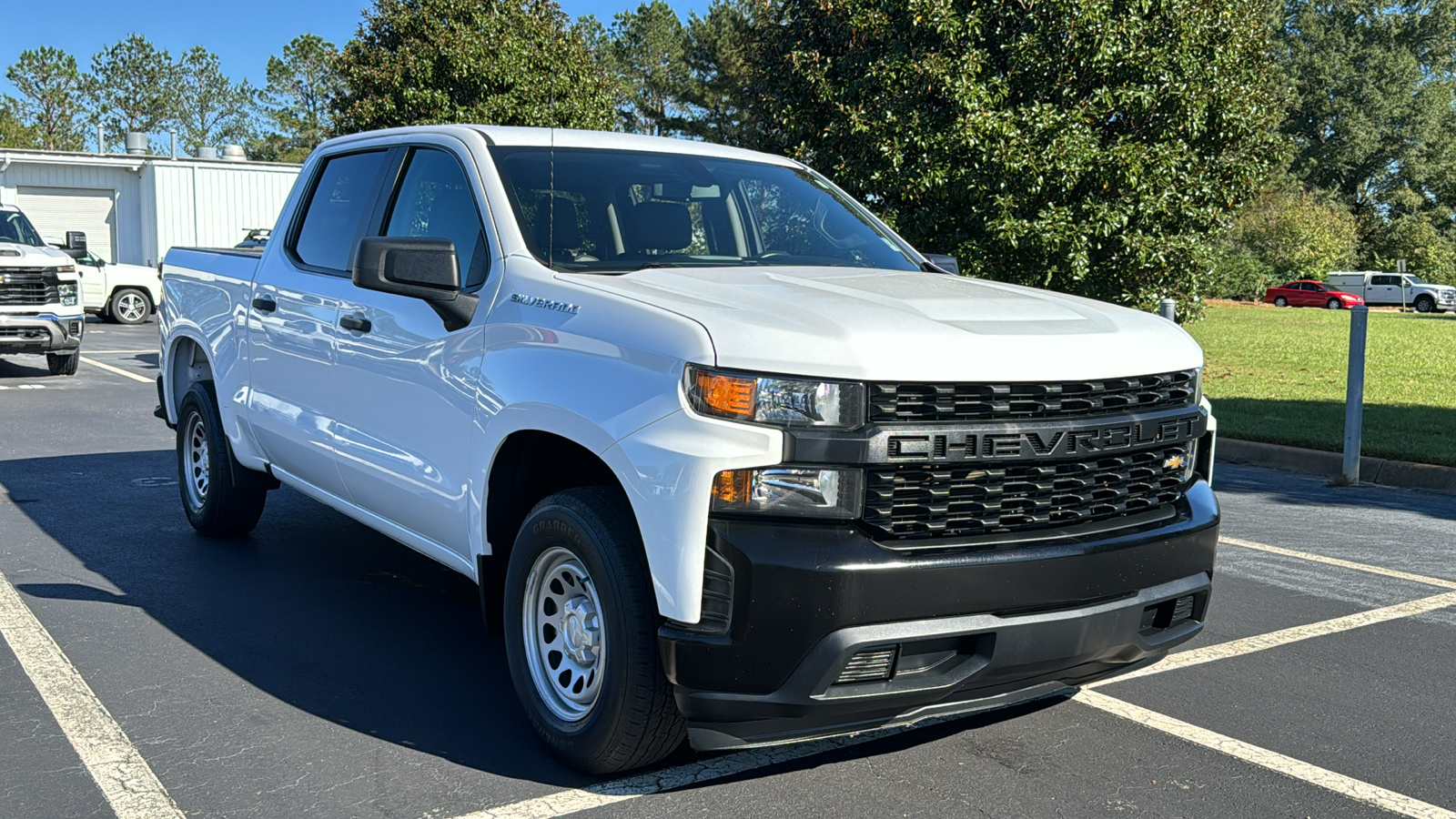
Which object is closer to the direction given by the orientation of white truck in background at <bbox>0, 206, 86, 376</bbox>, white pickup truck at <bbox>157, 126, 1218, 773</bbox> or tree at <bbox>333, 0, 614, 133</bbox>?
the white pickup truck

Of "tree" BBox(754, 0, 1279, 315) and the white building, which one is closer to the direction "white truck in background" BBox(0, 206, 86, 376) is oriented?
the tree

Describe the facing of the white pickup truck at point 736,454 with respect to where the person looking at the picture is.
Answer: facing the viewer and to the right of the viewer

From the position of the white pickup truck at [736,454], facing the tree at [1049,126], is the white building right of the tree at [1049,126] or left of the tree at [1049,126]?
left

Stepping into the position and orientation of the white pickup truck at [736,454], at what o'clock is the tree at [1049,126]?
The tree is roughly at 8 o'clock from the white pickup truck.

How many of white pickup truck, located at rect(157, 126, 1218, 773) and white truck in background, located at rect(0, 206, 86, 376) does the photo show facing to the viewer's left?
0

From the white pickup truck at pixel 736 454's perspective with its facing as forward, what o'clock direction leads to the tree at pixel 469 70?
The tree is roughly at 7 o'clock from the white pickup truck.

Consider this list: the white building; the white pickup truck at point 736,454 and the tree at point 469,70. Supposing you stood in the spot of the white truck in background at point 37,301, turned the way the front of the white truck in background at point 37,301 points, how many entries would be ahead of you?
1

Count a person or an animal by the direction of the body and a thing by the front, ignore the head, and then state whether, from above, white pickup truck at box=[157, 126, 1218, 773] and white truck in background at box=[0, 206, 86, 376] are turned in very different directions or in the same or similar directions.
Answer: same or similar directions

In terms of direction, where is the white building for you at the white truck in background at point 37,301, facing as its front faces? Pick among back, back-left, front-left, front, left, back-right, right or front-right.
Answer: back

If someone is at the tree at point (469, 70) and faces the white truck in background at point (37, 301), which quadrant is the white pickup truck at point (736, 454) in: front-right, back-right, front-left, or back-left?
front-left

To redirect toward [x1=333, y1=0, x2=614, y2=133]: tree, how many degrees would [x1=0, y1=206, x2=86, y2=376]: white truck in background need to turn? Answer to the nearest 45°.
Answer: approximately 135° to its left

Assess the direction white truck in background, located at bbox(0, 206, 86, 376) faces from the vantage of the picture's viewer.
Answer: facing the viewer
